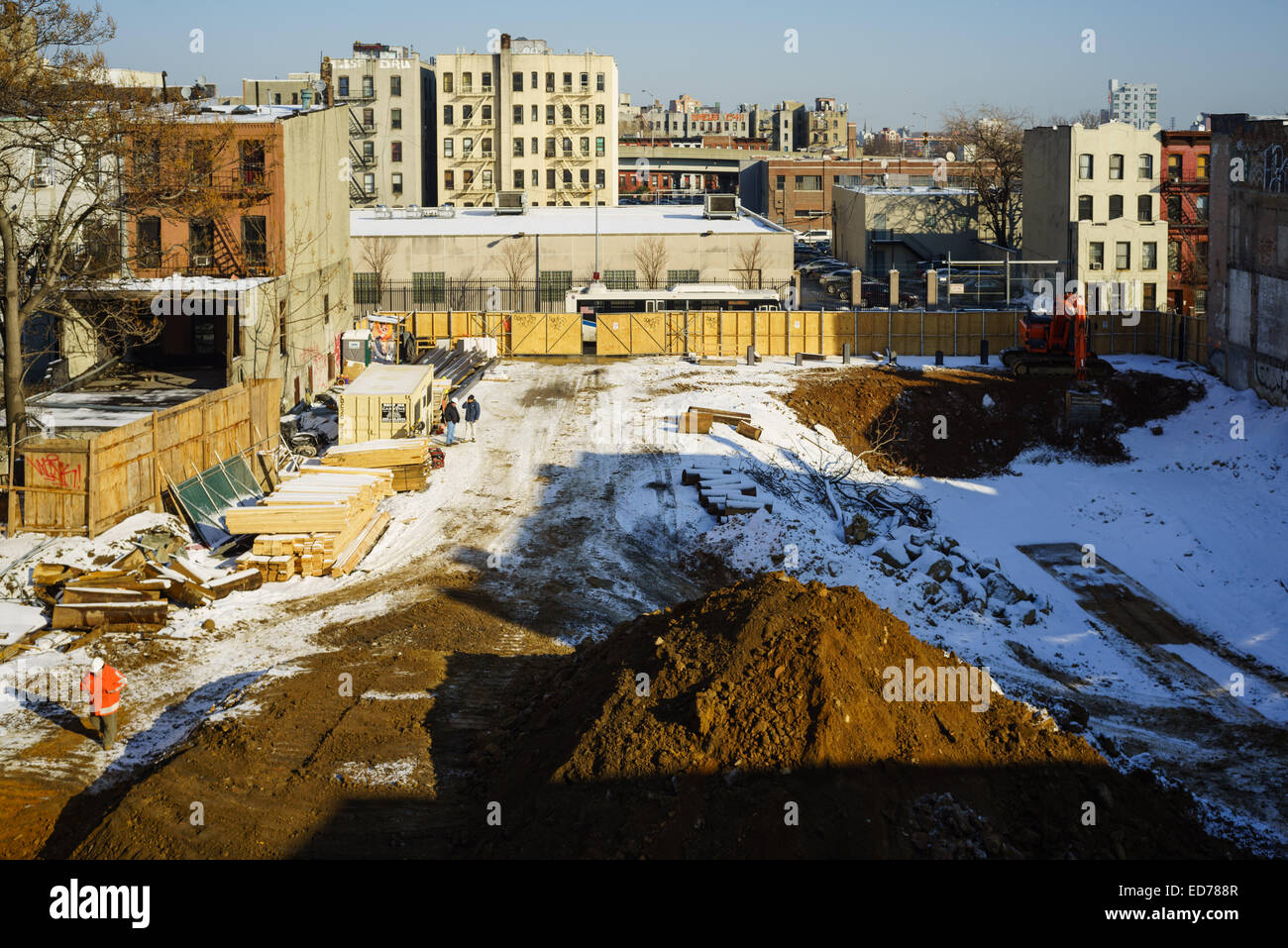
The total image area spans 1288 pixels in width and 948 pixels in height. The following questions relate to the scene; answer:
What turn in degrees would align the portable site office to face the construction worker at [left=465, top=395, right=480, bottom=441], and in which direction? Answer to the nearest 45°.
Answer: approximately 45° to its left

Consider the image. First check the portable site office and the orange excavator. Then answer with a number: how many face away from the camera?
0

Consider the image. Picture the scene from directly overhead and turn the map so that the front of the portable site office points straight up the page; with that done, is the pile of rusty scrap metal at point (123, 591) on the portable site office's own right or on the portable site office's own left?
on the portable site office's own right

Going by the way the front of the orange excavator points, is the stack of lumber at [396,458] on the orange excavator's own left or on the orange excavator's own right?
on the orange excavator's own right

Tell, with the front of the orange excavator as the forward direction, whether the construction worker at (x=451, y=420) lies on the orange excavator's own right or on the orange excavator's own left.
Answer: on the orange excavator's own right

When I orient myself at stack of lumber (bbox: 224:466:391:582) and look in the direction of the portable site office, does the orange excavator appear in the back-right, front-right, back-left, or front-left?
front-right

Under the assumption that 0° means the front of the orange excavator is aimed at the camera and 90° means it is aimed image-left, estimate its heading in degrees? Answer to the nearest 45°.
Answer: approximately 315°

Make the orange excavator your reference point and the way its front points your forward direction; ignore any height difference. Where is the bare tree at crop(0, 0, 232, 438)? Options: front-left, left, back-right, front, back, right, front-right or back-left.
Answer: right
